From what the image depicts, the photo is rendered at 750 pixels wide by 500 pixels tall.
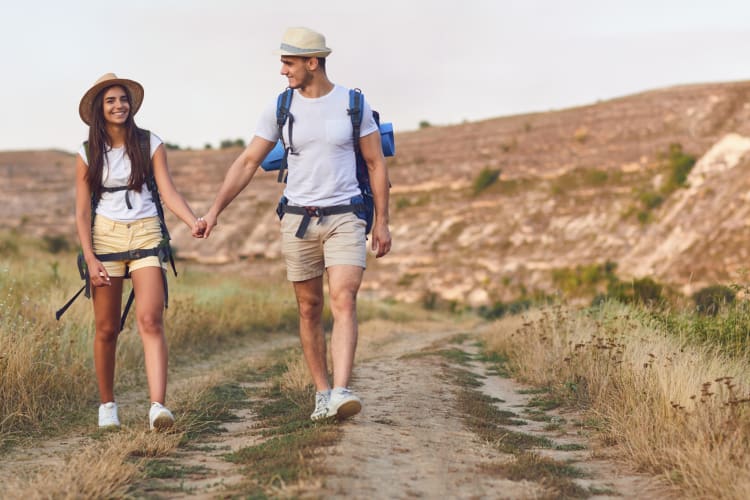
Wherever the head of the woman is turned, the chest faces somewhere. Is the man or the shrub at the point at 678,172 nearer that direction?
the man

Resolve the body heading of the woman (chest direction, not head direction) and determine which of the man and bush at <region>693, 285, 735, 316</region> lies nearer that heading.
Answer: the man

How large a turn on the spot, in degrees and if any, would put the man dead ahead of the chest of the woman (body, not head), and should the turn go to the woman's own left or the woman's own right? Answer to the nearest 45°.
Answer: approximately 45° to the woman's own left

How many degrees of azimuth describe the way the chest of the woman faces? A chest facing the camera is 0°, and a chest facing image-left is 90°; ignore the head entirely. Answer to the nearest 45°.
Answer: approximately 0°

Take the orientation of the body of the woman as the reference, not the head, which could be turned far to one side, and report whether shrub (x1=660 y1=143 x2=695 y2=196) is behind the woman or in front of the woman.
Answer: behind

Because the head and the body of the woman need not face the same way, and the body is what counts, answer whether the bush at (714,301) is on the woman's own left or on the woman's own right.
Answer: on the woman's own left

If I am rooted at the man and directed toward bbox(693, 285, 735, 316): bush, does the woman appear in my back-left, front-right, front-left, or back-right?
back-left
